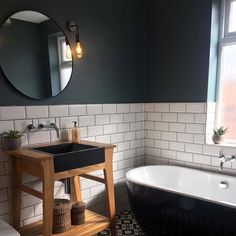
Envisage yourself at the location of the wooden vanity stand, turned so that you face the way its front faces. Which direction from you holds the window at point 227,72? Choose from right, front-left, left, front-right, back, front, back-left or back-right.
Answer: front-left

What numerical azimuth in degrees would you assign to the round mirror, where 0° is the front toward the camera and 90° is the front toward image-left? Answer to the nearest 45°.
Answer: approximately 315°

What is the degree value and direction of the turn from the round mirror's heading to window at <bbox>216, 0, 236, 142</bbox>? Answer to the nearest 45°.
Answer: approximately 45° to its left

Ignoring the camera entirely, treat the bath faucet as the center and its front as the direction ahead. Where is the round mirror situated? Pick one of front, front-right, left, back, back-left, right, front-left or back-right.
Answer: front

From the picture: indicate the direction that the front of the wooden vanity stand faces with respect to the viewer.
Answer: facing the viewer and to the right of the viewer

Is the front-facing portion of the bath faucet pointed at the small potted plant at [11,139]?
yes

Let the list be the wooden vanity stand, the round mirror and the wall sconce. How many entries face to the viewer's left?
0

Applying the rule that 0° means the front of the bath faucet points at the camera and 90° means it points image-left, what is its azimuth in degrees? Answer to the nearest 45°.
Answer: approximately 45°
